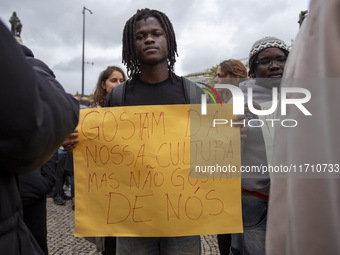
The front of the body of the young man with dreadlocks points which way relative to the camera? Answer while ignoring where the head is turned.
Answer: toward the camera

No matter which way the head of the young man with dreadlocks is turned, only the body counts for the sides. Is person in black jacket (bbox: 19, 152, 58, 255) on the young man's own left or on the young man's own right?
on the young man's own right

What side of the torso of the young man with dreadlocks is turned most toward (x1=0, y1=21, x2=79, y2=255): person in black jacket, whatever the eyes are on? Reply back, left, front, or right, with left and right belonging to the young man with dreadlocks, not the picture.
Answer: front

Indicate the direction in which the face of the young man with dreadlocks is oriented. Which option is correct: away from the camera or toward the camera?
toward the camera
